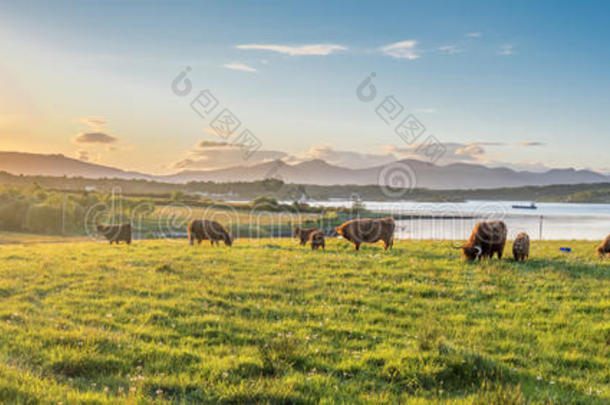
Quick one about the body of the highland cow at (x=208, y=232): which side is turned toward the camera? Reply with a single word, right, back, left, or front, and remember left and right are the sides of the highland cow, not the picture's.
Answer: right

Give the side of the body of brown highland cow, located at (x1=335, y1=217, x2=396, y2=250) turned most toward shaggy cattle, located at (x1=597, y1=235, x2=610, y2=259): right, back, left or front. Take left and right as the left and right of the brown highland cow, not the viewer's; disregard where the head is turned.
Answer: back

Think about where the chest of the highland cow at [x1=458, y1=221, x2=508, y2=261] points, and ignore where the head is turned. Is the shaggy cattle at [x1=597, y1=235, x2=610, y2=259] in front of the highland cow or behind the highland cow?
behind

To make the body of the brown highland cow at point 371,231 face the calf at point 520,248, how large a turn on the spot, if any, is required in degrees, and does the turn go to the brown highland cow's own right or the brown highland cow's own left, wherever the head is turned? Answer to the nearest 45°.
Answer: approximately 135° to the brown highland cow's own left

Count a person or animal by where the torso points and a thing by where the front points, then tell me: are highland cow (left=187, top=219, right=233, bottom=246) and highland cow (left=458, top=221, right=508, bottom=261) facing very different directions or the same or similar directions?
very different directions

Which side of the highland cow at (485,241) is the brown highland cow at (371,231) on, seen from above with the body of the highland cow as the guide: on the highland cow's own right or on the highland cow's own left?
on the highland cow's own right

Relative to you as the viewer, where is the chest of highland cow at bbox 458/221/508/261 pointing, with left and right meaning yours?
facing the viewer and to the left of the viewer

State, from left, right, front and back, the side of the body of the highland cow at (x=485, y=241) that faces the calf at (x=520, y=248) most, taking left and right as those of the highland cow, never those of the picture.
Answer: back

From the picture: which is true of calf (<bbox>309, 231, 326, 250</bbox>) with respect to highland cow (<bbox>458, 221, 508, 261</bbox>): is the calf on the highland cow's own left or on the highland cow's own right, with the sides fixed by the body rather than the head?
on the highland cow's own right

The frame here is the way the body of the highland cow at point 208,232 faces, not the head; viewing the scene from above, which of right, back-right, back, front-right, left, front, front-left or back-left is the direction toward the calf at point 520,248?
front-right

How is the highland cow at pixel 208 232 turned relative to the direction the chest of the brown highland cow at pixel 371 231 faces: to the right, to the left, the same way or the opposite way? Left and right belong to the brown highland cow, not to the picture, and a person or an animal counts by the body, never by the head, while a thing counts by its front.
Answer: the opposite way

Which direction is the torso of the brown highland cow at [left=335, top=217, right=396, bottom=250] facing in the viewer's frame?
to the viewer's left
